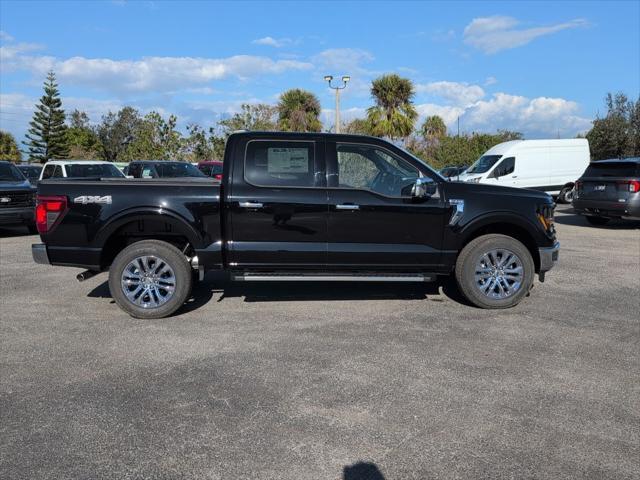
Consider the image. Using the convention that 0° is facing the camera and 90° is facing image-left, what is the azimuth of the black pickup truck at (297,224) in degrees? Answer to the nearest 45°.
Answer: approximately 270°

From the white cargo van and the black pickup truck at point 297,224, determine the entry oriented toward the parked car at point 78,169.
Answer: the white cargo van

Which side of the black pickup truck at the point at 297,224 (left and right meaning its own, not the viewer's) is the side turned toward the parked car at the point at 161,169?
left

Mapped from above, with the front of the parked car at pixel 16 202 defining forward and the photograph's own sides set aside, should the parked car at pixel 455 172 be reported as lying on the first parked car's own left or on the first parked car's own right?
on the first parked car's own left

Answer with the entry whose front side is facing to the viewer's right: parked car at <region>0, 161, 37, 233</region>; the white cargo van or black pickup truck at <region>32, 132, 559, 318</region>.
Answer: the black pickup truck

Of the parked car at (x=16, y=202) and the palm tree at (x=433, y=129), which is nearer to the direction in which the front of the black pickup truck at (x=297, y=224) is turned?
the palm tree

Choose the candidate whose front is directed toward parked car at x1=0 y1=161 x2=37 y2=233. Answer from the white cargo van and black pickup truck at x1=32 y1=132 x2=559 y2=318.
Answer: the white cargo van

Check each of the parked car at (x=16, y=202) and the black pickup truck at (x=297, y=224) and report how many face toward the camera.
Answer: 1

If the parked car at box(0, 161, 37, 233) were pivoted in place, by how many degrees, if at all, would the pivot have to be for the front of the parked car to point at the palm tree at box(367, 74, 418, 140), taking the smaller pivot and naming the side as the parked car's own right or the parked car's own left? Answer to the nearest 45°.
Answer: approximately 135° to the parked car's own left

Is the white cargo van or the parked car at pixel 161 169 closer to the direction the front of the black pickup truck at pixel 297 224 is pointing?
the white cargo van

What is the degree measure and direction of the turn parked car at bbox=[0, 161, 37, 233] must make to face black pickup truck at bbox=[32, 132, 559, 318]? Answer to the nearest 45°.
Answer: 0° — it already faces it

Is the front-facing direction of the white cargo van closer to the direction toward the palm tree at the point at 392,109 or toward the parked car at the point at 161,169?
the parked car

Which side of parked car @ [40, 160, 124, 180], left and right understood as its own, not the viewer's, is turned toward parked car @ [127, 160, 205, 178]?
left

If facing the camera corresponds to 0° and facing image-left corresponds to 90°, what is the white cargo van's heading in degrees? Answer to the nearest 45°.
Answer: approximately 45°

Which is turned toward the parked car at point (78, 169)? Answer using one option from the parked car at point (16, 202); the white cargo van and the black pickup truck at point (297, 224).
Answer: the white cargo van

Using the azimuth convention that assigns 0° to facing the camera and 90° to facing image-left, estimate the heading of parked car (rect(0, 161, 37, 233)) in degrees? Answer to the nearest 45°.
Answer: approximately 0°
